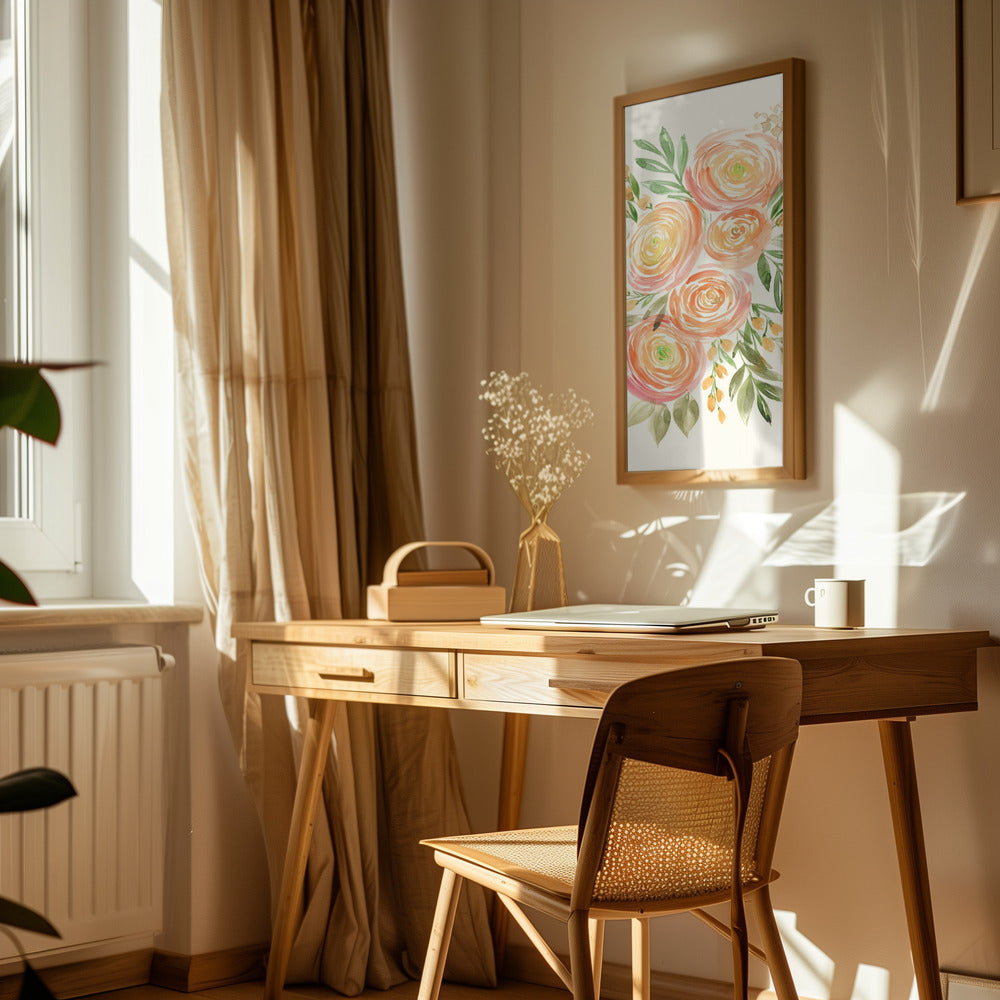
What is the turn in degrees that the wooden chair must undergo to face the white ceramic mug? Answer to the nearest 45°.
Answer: approximately 90° to its right

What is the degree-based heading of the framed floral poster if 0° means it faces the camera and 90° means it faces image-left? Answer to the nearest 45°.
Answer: approximately 45°

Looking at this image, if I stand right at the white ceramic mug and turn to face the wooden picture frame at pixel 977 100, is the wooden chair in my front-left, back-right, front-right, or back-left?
back-right

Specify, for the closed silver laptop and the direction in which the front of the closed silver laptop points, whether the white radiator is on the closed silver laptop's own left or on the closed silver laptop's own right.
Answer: on the closed silver laptop's own right

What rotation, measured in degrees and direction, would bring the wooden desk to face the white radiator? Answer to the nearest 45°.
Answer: approximately 45° to its right
